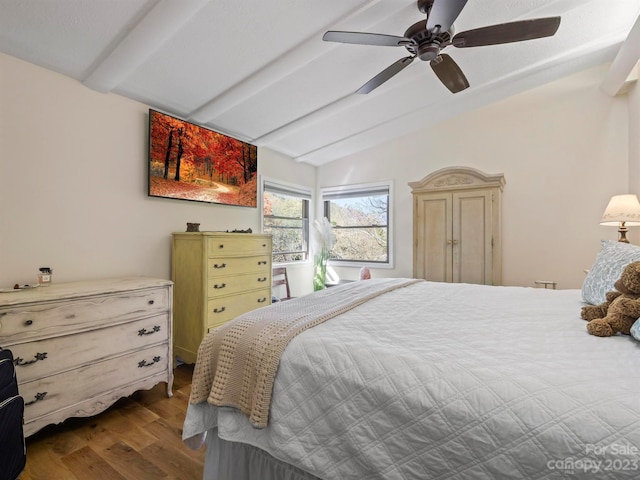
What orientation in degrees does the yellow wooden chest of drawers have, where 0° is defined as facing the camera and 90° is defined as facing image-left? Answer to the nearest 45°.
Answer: approximately 315°

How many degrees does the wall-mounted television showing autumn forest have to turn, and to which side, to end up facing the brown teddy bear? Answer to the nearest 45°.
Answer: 0° — it already faces it

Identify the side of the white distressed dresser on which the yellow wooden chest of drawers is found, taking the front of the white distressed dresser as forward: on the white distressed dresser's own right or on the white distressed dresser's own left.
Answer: on the white distressed dresser's own left

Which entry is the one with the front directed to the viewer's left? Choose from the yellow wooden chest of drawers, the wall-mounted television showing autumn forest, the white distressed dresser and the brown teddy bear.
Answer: the brown teddy bear

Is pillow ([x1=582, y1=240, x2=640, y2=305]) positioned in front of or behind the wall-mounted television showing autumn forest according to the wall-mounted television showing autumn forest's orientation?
in front

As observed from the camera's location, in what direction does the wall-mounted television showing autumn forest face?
facing the viewer and to the right of the viewer

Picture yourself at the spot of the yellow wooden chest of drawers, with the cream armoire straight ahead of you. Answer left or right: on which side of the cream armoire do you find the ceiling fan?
right

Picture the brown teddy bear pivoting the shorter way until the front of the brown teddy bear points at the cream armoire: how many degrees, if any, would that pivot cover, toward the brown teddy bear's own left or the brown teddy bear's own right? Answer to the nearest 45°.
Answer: approximately 45° to the brown teddy bear's own right

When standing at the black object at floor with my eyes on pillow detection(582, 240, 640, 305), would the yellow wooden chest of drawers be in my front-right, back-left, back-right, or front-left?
front-left

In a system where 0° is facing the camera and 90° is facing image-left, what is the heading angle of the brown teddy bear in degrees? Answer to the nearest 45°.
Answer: approximately 90°

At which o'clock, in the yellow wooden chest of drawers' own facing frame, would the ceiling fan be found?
The ceiling fan is roughly at 12 o'clock from the yellow wooden chest of drawers.

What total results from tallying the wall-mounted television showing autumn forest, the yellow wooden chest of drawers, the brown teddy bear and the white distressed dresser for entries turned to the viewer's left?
1

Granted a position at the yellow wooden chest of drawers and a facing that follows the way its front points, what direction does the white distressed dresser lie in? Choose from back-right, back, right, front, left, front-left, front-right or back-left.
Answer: right

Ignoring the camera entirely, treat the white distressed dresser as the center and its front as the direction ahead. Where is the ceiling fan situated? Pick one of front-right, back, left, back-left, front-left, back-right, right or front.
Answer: front

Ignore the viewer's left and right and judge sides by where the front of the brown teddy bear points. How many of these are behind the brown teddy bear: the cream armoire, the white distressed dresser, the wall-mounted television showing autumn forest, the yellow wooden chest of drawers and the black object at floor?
0

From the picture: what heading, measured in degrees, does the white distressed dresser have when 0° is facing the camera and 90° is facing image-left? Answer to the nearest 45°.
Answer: approximately 315°

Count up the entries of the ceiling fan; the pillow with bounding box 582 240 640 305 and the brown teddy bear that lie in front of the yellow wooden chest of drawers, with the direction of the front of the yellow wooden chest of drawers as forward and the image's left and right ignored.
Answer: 3

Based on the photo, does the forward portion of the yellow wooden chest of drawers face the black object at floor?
no
